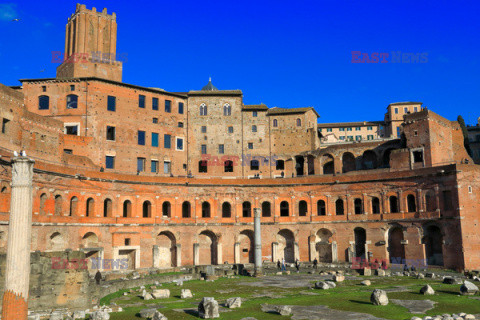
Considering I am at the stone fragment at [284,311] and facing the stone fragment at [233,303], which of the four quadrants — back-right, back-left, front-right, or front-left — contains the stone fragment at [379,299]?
back-right

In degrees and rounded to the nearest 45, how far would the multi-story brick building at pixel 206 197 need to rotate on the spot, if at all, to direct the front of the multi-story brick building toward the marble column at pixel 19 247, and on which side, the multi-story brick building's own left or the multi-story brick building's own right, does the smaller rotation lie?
0° — it already faces it

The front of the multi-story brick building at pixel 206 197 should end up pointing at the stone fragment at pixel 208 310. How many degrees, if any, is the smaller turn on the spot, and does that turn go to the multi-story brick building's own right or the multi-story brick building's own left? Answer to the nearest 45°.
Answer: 0° — it already faces it

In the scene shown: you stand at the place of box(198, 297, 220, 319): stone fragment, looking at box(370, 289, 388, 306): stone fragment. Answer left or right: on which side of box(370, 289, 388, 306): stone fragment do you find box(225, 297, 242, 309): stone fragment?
left

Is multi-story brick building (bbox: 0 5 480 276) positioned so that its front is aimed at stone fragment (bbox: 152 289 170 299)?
yes

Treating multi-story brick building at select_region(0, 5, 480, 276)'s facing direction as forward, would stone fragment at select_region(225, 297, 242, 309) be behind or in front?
in front

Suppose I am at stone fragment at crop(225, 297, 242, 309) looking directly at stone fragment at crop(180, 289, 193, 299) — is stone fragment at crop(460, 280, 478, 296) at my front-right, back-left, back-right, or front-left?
back-right
